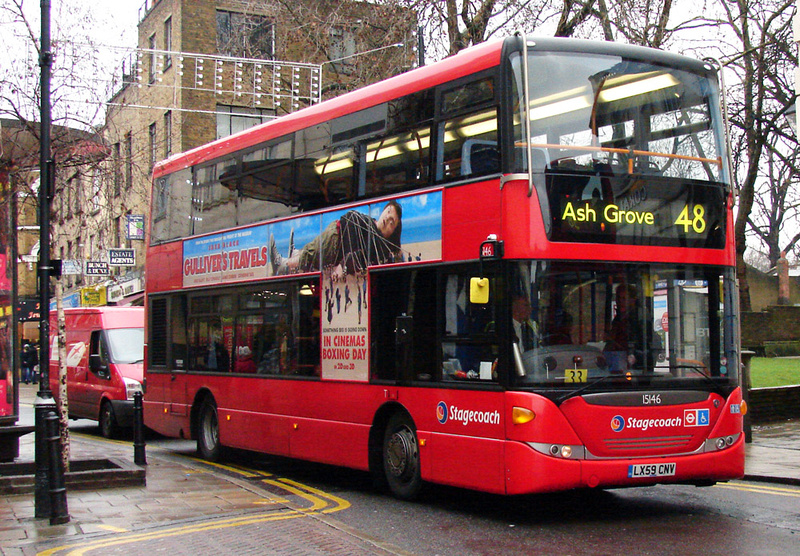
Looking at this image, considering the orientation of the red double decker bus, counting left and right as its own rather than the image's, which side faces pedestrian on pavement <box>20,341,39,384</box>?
back

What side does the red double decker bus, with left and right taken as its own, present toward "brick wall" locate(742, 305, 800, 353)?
left

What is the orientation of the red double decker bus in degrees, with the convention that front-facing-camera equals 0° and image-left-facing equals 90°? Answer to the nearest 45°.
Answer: approximately 315°

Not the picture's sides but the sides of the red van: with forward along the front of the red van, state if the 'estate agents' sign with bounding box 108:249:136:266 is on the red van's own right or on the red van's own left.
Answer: on the red van's own left

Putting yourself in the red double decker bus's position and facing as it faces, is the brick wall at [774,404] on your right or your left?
on your left

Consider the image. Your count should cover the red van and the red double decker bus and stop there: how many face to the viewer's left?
0

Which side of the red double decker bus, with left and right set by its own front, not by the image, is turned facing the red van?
back

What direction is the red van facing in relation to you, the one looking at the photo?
facing the viewer and to the right of the viewer

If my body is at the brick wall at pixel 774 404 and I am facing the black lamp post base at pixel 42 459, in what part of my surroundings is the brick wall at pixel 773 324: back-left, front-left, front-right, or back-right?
back-right

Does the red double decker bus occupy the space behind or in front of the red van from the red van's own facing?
in front

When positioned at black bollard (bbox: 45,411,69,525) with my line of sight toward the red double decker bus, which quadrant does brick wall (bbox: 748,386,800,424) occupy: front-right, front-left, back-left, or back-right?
front-right
